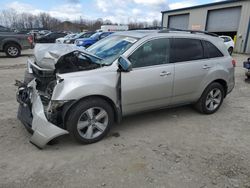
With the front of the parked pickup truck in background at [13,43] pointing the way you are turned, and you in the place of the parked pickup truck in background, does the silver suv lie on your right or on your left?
on your left

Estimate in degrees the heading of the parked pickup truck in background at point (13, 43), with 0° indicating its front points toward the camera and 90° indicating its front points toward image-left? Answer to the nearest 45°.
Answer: approximately 90°

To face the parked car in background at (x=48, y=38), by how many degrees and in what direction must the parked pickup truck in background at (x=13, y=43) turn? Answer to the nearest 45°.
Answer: approximately 90° to its right

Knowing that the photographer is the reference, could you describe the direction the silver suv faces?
facing the viewer and to the left of the viewer

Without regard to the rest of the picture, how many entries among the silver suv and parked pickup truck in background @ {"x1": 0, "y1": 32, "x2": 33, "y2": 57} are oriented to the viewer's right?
0

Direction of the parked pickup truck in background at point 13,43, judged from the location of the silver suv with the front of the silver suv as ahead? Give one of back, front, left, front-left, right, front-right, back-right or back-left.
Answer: right
